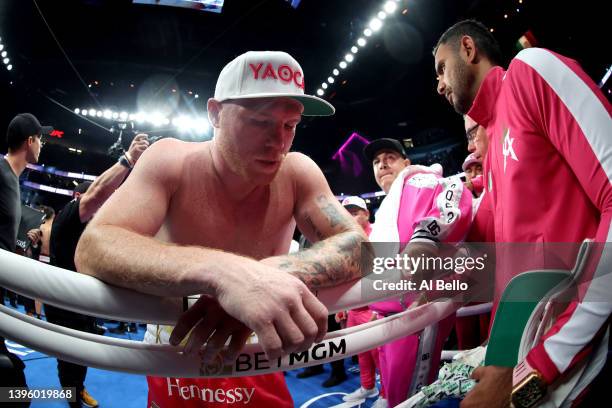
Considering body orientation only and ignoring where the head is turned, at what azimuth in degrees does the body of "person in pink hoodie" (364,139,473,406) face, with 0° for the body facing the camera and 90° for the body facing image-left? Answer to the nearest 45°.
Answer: approximately 45°

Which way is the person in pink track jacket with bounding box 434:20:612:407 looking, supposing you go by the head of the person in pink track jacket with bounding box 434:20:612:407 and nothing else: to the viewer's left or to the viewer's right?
to the viewer's left

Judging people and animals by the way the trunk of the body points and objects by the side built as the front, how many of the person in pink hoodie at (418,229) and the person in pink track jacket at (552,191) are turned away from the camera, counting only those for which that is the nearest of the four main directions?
0

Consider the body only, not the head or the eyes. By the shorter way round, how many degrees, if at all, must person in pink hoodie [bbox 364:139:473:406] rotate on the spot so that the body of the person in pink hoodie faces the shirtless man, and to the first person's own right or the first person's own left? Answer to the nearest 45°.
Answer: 0° — they already face them

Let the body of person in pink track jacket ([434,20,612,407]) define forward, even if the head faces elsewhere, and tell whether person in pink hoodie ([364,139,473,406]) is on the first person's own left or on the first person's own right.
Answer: on the first person's own right

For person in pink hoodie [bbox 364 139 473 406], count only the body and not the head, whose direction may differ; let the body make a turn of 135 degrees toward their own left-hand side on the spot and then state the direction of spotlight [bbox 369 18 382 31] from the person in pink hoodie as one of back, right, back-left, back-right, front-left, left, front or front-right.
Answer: left

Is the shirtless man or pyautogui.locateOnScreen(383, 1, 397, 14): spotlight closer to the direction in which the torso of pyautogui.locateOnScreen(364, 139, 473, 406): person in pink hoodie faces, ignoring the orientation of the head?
the shirtless man

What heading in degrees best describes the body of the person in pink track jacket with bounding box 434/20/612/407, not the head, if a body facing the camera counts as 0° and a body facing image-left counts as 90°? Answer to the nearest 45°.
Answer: approximately 45°
